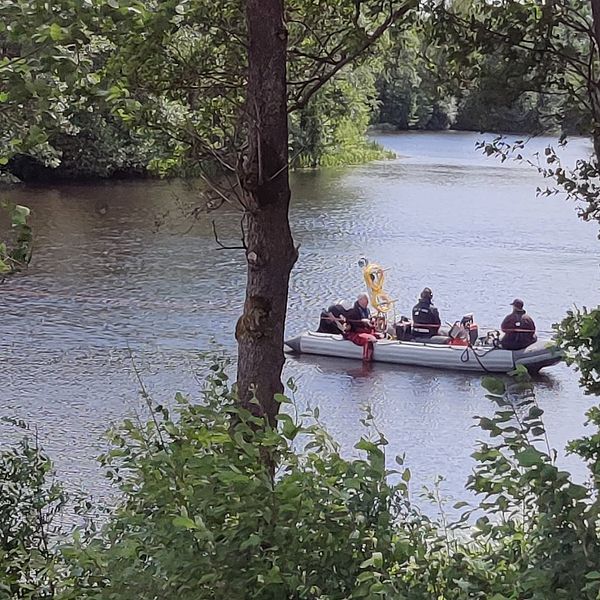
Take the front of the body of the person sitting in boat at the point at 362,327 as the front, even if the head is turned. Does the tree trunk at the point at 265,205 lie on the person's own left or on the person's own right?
on the person's own right

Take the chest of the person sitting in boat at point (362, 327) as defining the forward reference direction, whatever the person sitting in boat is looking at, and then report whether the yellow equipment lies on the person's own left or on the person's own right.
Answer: on the person's own left

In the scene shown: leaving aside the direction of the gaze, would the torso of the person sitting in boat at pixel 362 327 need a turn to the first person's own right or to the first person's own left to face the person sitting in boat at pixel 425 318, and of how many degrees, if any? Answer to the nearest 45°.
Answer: approximately 45° to the first person's own left

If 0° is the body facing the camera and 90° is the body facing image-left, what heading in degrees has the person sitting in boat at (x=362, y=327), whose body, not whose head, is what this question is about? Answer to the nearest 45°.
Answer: approximately 315°
